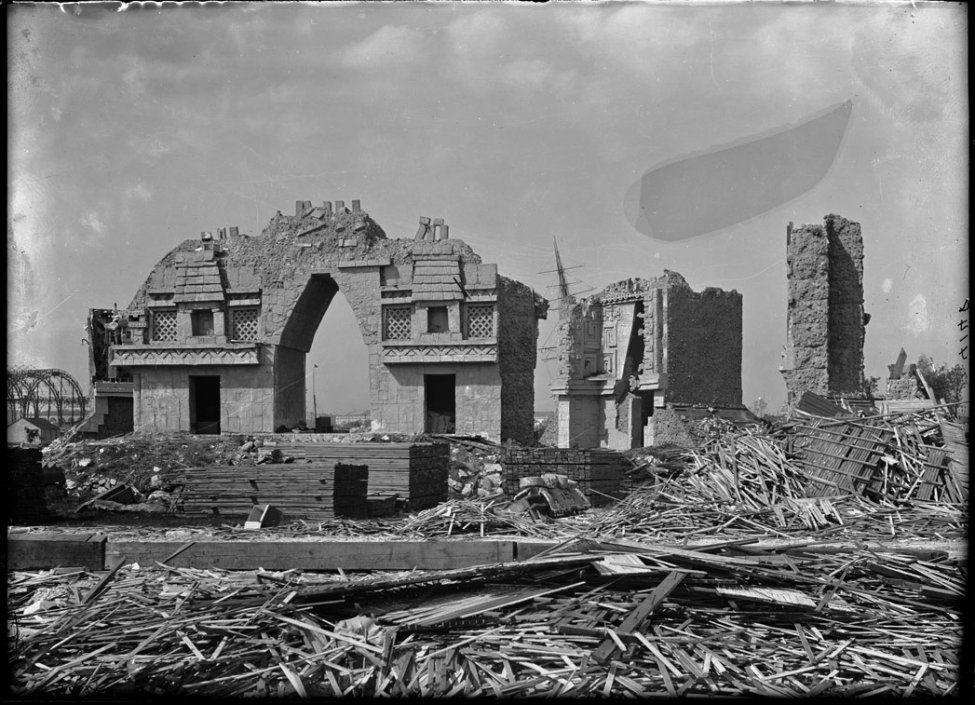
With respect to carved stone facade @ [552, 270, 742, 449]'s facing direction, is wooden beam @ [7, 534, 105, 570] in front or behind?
in front

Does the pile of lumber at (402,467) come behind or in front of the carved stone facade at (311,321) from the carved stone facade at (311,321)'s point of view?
in front

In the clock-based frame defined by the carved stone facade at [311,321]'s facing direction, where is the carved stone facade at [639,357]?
the carved stone facade at [639,357] is roughly at 8 o'clock from the carved stone facade at [311,321].

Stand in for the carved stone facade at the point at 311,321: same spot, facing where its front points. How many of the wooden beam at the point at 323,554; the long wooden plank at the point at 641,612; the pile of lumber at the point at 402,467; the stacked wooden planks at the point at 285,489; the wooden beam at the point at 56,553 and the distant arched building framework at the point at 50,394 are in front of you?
5

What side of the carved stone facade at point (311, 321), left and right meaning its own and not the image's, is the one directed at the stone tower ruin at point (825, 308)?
left

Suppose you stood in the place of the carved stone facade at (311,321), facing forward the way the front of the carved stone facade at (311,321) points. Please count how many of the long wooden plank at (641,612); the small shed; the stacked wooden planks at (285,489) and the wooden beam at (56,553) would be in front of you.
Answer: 3

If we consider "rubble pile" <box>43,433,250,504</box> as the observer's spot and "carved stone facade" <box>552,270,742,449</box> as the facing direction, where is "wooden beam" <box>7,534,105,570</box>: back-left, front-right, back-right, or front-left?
back-right

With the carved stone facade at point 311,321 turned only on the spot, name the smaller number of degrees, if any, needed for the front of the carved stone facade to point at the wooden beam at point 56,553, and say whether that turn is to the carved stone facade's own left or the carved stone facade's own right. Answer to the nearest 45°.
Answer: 0° — it already faces it

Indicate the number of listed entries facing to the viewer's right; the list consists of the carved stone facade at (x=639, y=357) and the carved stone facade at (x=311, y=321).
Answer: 0

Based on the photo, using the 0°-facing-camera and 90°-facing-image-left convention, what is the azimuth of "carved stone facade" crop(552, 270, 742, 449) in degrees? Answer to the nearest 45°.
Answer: approximately 45°
